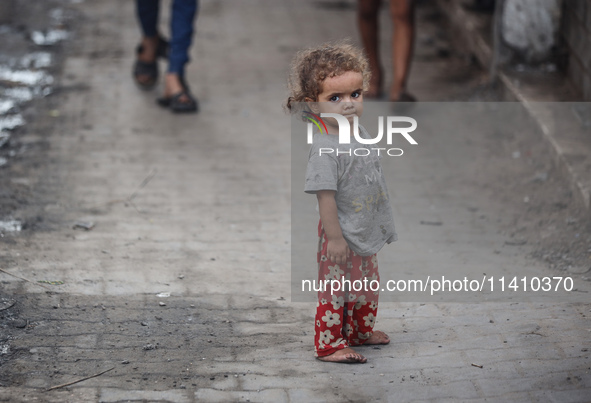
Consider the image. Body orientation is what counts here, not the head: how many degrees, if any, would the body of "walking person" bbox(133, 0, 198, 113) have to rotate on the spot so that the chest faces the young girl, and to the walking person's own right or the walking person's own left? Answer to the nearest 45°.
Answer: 0° — they already face them

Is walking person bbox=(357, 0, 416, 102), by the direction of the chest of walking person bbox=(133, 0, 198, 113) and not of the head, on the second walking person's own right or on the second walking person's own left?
on the second walking person's own left

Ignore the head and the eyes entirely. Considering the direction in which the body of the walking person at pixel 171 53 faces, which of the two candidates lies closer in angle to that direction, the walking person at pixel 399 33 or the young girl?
the young girl

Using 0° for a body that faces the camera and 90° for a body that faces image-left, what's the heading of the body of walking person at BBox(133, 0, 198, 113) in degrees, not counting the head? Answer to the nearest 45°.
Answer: approximately 0°
